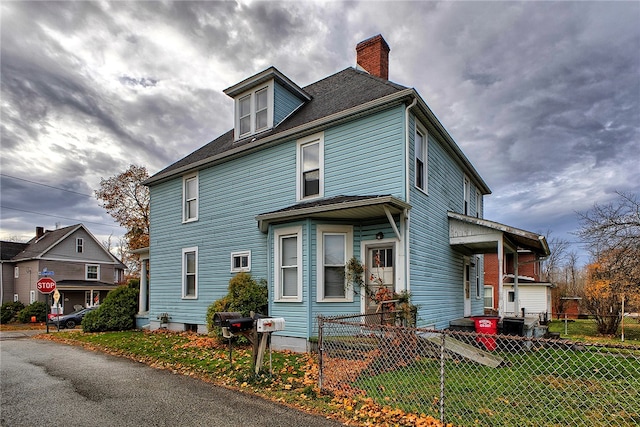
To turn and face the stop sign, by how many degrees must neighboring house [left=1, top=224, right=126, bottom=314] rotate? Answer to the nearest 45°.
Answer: approximately 45° to its right

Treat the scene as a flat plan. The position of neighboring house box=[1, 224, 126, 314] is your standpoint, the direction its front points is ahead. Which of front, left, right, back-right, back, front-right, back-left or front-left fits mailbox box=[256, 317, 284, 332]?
front-right

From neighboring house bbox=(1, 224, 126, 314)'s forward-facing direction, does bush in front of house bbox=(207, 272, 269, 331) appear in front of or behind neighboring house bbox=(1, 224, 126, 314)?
in front

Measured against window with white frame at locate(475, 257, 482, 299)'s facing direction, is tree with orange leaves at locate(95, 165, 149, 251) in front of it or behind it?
behind

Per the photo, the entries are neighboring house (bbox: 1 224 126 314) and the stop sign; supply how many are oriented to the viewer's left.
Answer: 0
